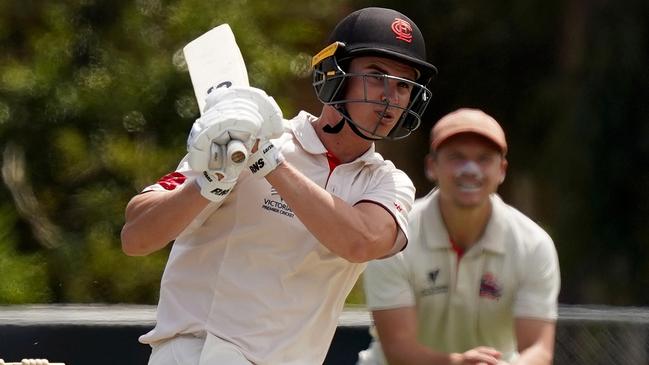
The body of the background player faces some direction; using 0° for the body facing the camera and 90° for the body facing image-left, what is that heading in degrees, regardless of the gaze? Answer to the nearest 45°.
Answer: approximately 0°
